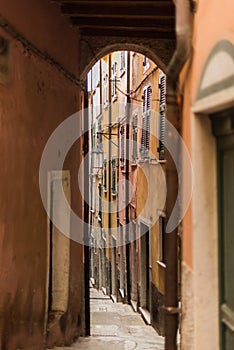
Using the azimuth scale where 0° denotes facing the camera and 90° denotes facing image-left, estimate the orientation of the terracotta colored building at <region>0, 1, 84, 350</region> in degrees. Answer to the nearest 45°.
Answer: approximately 315°

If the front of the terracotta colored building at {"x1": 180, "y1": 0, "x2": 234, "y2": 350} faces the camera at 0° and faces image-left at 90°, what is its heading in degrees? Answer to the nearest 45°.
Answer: approximately 45°
